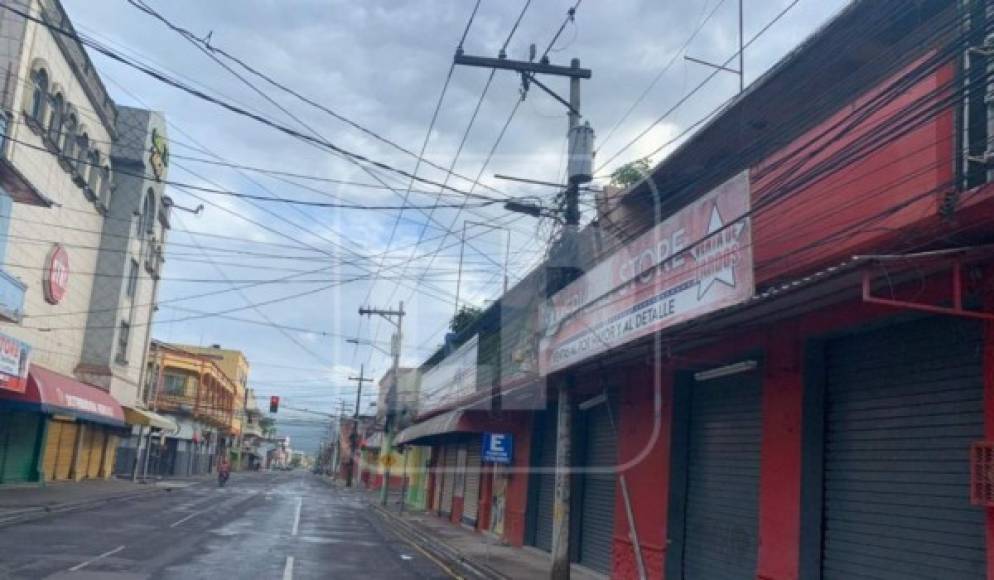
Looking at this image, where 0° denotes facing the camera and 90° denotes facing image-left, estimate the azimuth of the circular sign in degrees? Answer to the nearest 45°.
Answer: approximately 315°

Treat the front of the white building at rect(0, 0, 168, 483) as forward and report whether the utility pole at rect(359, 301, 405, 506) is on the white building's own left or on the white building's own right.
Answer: on the white building's own left

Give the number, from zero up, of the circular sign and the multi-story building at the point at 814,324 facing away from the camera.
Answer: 0

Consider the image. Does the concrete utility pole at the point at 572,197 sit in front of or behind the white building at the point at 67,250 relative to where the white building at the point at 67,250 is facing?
in front

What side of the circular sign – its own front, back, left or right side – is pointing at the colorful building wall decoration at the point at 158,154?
left

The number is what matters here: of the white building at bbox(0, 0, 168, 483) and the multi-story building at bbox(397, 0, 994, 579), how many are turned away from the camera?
0

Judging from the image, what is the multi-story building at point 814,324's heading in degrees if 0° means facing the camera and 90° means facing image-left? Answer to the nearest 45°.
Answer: approximately 45°

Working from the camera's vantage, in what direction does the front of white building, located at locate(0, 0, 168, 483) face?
facing the viewer and to the right of the viewer

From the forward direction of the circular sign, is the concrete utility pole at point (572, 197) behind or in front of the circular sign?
in front

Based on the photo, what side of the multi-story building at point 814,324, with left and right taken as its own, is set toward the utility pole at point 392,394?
right

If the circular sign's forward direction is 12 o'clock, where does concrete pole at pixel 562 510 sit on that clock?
The concrete pole is roughly at 1 o'clock from the circular sign.
